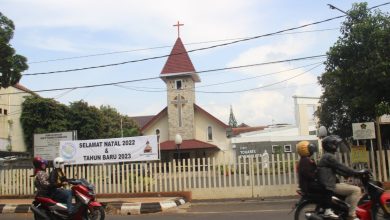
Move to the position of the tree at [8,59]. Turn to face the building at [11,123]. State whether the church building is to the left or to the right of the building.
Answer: right

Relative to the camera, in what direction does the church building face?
facing the viewer

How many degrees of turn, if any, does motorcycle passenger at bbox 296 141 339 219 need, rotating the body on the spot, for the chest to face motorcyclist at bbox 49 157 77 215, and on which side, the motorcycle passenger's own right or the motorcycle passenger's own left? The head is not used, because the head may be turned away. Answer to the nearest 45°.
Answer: approximately 180°

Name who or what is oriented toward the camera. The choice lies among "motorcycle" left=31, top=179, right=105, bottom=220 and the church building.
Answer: the church building

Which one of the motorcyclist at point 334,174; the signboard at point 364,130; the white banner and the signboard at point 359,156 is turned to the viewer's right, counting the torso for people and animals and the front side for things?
the motorcyclist

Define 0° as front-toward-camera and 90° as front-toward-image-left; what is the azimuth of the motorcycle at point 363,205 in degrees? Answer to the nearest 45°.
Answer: approximately 270°

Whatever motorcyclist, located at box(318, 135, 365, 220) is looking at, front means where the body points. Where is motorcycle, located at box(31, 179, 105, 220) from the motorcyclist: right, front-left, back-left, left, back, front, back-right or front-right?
back

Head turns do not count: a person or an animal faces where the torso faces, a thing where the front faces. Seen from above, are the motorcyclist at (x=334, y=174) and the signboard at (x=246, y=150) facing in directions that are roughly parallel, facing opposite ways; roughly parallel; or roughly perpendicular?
roughly perpendicular

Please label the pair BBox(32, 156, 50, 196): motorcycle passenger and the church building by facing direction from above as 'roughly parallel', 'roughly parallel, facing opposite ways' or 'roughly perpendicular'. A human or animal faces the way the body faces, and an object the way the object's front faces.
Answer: roughly perpendicular

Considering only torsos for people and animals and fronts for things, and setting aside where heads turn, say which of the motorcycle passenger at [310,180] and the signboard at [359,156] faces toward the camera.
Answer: the signboard

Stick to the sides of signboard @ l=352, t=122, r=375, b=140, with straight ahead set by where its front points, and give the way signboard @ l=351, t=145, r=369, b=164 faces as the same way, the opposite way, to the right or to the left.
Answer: the same way

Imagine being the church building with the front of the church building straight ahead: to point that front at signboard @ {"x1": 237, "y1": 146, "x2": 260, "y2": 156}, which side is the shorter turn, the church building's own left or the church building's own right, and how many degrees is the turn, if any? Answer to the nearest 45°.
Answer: approximately 135° to the church building's own left

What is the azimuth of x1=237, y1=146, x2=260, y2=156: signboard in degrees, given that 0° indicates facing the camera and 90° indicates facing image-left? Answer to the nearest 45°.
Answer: approximately 0°

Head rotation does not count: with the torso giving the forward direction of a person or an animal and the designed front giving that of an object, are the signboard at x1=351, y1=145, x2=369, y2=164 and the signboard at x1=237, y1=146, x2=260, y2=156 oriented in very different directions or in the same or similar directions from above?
same or similar directions

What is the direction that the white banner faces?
toward the camera

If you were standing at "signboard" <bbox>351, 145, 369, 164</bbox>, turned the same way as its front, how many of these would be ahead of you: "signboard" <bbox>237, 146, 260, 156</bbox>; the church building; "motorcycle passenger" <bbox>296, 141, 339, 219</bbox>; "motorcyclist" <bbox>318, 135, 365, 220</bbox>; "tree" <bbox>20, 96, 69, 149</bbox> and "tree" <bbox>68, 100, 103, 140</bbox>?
2

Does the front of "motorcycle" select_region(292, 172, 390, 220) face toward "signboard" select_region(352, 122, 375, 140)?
no

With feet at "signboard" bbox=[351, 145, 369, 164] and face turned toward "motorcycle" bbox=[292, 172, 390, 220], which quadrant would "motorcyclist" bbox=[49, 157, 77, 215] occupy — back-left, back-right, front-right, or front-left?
front-right

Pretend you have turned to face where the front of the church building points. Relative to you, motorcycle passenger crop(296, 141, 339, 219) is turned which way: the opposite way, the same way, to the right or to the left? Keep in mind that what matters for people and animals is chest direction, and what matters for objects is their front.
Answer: to the left

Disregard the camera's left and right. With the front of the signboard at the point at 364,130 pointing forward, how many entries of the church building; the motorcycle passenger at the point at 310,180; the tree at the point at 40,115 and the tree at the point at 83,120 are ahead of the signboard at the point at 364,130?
1

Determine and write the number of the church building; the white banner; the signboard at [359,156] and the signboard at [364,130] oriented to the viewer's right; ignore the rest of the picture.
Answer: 0
